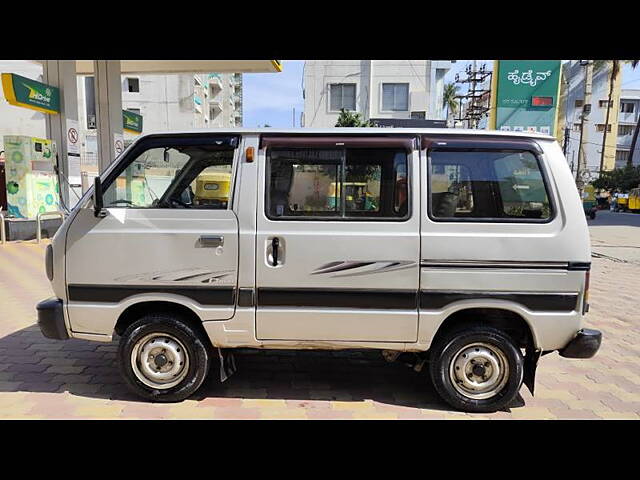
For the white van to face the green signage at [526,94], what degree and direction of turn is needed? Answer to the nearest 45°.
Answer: approximately 135° to its right

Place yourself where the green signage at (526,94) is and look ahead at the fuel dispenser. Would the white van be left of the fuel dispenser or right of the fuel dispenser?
left

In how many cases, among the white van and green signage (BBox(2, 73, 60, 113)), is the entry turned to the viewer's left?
1

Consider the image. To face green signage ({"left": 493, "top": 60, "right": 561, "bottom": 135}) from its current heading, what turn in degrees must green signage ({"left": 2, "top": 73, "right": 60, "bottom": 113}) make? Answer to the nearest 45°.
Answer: approximately 45° to its left

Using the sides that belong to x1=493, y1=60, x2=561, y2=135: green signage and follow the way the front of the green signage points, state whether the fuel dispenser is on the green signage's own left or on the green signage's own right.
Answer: on the green signage's own right

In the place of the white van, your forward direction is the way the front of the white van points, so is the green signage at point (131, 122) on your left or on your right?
on your right

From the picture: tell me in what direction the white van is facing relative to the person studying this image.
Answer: facing to the left of the viewer

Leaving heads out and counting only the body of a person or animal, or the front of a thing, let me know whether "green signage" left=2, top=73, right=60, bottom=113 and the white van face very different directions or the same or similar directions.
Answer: very different directions

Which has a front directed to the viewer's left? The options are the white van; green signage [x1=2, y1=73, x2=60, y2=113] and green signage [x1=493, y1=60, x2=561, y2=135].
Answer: the white van

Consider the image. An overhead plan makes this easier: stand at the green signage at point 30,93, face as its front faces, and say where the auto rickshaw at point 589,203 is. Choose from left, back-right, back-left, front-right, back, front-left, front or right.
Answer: front-left

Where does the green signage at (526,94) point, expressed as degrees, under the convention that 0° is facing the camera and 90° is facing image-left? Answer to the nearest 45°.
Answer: approximately 0°

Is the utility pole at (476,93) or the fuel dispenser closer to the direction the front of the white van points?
the fuel dispenser
